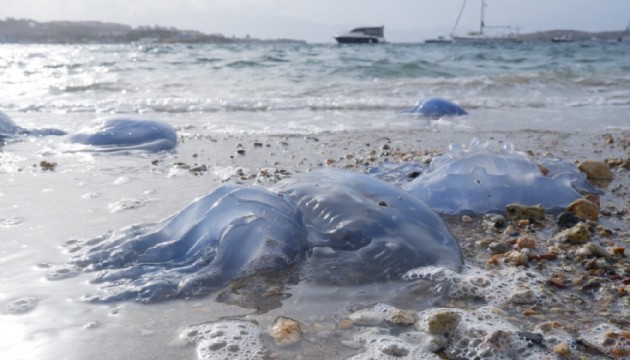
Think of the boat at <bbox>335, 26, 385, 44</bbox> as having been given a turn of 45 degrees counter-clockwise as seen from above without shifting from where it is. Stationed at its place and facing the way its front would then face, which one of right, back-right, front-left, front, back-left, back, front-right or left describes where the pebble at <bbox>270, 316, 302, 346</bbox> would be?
front-left

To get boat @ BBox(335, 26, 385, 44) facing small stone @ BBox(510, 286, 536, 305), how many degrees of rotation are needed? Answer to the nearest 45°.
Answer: approximately 90° to its left

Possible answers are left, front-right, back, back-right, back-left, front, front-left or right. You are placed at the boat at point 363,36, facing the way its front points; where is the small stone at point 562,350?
left

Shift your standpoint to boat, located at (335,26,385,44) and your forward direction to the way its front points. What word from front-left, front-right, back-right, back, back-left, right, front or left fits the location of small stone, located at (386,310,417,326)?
left

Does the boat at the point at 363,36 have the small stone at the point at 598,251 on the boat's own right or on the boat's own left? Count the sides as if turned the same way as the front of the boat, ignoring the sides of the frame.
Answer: on the boat's own left

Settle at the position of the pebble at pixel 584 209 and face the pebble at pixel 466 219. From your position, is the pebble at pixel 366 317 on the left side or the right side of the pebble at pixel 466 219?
left

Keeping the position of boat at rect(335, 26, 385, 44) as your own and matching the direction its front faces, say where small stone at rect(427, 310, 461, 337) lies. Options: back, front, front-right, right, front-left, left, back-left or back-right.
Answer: left

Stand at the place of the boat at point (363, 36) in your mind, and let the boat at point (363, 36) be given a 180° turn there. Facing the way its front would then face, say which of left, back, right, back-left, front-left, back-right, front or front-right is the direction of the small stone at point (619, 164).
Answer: right

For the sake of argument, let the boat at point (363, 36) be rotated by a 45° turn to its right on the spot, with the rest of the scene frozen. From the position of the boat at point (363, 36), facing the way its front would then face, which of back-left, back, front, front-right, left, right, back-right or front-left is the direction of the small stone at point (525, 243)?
back-left

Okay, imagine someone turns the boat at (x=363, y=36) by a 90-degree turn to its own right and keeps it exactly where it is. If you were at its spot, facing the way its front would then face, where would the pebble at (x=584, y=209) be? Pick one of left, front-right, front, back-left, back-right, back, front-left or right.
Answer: back

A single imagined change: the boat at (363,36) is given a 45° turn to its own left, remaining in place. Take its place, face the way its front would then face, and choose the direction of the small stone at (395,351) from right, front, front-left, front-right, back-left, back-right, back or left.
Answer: front-left

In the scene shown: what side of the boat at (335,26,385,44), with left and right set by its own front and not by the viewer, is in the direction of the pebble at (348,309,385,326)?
left

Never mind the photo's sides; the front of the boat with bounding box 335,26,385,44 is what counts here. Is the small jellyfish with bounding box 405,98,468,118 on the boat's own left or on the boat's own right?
on the boat's own left

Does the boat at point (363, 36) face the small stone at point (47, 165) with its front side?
no

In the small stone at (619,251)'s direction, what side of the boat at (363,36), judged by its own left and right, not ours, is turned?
left

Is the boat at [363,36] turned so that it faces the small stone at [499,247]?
no

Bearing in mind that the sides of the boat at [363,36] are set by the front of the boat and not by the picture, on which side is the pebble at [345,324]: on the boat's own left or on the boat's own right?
on the boat's own left

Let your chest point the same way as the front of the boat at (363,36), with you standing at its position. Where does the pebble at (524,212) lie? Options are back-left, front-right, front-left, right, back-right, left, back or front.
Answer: left

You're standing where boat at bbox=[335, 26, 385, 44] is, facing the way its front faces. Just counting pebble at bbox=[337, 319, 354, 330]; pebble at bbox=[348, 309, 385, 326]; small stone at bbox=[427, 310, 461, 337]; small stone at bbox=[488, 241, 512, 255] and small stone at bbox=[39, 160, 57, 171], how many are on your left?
5

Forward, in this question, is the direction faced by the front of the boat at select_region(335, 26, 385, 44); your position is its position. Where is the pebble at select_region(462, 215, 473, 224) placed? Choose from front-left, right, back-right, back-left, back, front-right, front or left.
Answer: left

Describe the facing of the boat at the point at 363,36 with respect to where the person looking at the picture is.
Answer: facing to the left of the viewer
